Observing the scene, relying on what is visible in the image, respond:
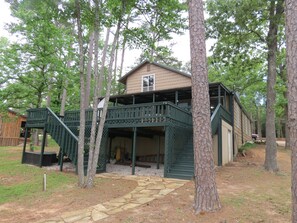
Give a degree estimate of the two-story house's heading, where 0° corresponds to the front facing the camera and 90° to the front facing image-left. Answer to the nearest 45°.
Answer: approximately 0°
